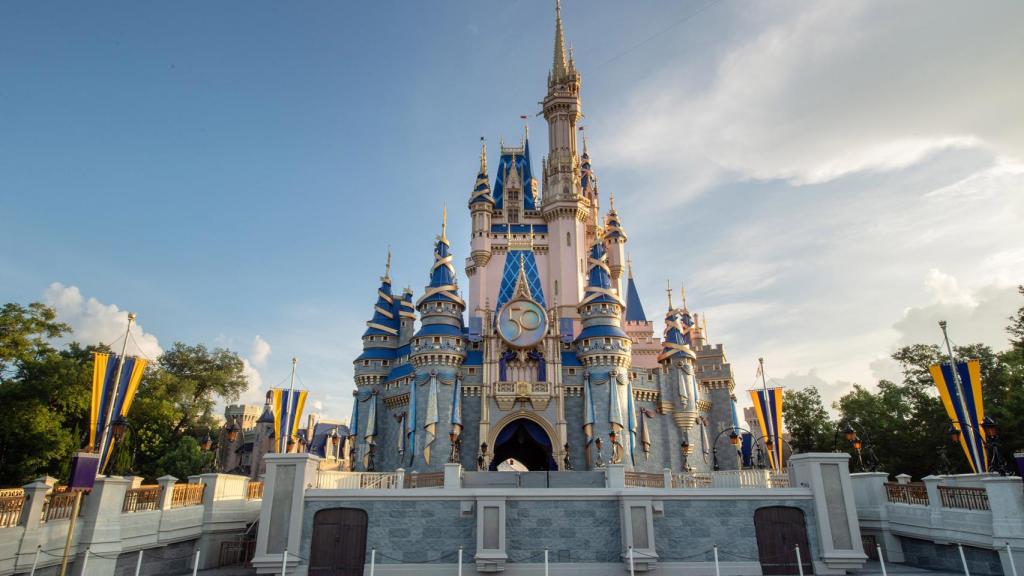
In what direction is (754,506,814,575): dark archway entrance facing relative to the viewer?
toward the camera

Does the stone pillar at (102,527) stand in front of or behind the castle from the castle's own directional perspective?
in front

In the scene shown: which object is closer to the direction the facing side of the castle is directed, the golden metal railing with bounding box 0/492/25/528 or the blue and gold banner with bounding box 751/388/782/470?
the golden metal railing

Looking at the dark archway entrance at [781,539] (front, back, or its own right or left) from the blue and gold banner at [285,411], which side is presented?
right

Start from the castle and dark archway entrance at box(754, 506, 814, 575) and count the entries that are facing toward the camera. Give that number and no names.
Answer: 2

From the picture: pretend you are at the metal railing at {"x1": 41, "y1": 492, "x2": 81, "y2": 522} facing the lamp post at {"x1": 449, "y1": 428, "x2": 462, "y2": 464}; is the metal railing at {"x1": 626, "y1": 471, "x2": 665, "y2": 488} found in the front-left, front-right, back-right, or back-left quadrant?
front-right

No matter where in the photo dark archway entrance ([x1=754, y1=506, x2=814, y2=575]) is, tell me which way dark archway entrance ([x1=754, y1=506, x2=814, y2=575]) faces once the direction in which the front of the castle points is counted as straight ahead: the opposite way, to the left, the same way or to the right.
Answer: the same way

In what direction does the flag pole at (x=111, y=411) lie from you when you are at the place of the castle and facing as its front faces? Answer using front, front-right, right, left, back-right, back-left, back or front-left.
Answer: front-right

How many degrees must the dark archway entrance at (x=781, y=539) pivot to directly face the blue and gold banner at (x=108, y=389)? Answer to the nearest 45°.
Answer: approximately 45° to its right

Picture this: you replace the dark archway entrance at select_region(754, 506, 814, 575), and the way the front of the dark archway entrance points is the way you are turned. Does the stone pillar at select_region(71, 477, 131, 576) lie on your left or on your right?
on your right

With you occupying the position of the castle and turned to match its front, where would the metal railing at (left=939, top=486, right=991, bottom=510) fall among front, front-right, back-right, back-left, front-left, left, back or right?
front-left

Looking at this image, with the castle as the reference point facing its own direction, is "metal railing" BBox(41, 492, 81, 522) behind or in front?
in front

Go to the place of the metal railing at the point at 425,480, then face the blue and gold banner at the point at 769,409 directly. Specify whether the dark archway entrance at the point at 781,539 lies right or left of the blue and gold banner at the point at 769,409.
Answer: right

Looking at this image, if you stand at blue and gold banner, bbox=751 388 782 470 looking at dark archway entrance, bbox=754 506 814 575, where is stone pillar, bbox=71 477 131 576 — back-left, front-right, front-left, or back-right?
front-right

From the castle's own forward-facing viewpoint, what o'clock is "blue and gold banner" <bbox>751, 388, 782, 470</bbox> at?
The blue and gold banner is roughly at 10 o'clock from the castle.

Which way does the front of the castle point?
toward the camera

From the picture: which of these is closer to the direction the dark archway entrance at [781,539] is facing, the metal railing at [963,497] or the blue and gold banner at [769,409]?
the metal railing
